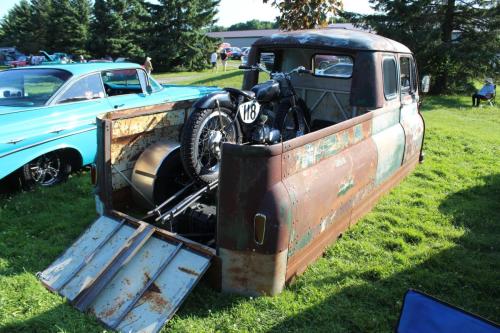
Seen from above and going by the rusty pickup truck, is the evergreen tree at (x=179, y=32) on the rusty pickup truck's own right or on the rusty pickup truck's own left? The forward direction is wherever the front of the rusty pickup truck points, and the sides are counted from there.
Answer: on the rusty pickup truck's own left

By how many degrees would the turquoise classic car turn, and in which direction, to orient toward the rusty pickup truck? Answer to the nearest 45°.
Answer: approximately 90° to its right

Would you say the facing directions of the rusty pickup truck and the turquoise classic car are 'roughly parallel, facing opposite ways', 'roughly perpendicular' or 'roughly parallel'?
roughly parallel

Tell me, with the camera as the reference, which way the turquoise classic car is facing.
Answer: facing away from the viewer and to the right of the viewer

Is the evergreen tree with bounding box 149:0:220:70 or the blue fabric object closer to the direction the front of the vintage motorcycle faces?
the evergreen tree

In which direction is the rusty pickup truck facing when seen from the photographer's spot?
facing away from the viewer and to the right of the viewer

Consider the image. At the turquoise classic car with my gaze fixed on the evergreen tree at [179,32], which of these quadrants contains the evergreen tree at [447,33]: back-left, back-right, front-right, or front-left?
front-right
